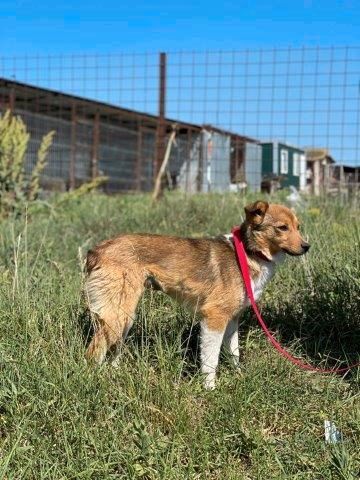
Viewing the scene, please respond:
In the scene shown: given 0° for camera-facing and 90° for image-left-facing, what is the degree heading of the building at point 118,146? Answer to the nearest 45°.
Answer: approximately 315°

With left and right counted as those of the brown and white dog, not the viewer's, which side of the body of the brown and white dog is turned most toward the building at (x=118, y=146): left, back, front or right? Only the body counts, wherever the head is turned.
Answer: left

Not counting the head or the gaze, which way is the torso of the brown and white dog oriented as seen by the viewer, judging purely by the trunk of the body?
to the viewer's right

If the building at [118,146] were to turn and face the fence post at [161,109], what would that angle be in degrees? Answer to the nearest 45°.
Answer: approximately 45° to its right

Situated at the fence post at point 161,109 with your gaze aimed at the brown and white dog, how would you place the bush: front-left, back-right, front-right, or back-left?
front-right

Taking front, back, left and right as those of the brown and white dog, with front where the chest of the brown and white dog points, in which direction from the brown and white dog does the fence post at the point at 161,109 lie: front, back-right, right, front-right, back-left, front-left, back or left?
left

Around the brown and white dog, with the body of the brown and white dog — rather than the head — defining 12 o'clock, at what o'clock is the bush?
The bush is roughly at 8 o'clock from the brown and white dog.

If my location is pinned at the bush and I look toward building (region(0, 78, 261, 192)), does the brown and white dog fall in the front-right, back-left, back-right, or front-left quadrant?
back-right
